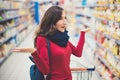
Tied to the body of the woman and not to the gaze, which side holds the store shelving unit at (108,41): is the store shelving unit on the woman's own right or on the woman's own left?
on the woman's own left

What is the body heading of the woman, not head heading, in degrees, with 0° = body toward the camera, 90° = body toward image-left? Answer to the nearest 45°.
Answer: approximately 315°

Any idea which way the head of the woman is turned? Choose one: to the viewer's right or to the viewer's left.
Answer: to the viewer's right
